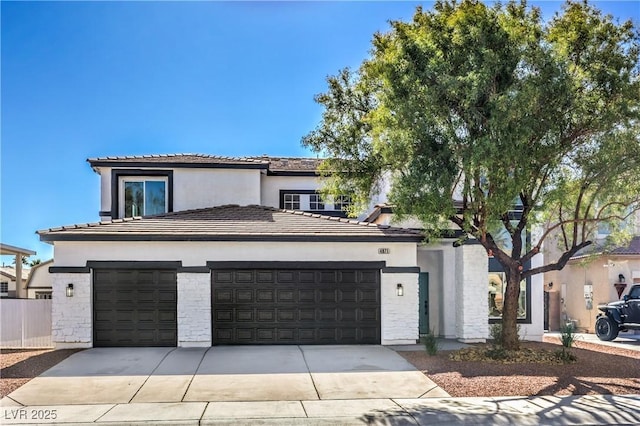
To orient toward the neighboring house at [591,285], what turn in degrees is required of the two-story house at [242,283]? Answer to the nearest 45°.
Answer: approximately 135° to its left

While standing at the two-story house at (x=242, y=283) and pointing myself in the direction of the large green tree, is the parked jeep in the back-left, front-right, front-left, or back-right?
front-left

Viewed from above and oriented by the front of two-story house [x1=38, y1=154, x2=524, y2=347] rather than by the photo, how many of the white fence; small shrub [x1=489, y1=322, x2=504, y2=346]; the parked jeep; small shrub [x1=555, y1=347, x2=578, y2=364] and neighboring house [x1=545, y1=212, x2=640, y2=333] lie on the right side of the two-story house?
1

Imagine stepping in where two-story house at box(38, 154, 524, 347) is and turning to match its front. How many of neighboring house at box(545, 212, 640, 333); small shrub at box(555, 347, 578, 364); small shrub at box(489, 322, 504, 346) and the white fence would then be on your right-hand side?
1

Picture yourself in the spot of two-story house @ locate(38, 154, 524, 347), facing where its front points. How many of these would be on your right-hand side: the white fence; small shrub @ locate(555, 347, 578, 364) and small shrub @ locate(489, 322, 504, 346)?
1

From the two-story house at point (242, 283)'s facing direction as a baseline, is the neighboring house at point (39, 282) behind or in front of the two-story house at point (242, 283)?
behind

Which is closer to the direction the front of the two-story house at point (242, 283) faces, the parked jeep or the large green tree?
the large green tree

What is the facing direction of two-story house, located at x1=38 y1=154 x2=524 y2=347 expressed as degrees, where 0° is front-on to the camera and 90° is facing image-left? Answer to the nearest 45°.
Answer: approximately 0°

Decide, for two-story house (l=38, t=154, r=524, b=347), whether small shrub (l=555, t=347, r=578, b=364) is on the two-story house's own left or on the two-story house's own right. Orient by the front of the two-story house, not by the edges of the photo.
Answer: on the two-story house's own left

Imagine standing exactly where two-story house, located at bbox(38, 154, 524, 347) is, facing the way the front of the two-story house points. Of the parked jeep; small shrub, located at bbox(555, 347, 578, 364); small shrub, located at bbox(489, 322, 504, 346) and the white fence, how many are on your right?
1

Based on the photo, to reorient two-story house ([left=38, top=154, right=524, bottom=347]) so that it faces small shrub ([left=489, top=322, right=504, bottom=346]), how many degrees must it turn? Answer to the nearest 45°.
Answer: approximately 90° to its left

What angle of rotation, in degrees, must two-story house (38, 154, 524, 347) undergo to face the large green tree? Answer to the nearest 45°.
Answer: approximately 45° to its left

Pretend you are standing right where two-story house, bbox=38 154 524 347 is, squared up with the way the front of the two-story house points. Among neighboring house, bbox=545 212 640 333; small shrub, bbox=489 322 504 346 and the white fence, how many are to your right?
1

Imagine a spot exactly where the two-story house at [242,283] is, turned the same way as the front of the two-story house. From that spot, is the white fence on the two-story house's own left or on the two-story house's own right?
on the two-story house's own right
